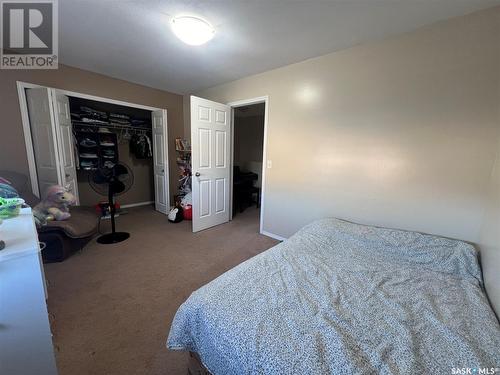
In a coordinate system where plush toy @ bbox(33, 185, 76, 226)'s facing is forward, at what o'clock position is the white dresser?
The white dresser is roughly at 3 o'clock from the plush toy.
